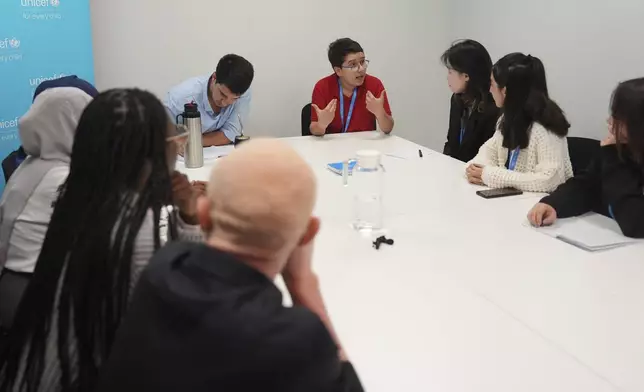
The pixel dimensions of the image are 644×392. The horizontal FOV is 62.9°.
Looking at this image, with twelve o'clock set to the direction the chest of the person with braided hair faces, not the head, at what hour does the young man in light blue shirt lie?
The young man in light blue shirt is roughly at 11 o'clock from the person with braided hair.

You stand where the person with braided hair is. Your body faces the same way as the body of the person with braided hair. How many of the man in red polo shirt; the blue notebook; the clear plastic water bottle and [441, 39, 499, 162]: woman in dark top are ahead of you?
4

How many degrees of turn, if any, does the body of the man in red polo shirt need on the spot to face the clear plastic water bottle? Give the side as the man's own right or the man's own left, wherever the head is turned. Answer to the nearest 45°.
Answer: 0° — they already face it

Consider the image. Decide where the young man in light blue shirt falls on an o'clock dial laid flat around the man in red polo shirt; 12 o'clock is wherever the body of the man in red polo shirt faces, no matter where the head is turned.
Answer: The young man in light blue shirt is roughly at 2 o'clock from the man in red polo shirt.

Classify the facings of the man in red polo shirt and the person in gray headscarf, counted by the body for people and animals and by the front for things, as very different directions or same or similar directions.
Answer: very different directions

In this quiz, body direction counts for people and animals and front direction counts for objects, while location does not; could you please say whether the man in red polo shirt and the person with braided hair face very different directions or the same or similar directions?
very different directions

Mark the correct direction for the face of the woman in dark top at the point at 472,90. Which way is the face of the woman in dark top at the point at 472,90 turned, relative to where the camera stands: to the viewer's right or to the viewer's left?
to the viewer's left

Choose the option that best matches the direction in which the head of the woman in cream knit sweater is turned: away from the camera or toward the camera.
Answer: away from the camera

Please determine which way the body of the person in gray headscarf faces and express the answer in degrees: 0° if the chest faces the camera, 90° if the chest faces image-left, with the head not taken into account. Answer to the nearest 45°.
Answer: approximately 225°

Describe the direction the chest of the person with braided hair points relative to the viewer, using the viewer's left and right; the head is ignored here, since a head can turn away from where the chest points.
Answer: facing away from the viewer and to the right of the viewer

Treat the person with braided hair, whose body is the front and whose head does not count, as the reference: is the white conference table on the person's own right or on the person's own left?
on the person's own right
